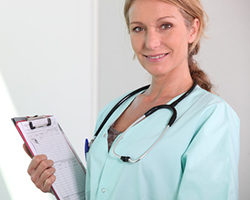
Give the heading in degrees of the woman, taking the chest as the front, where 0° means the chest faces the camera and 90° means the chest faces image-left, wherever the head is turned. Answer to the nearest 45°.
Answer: approximately 45°
